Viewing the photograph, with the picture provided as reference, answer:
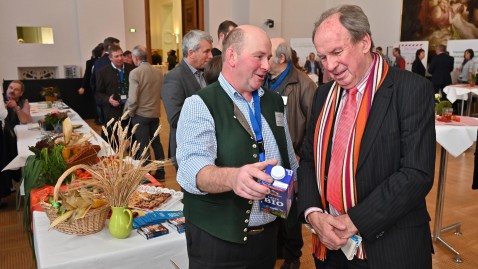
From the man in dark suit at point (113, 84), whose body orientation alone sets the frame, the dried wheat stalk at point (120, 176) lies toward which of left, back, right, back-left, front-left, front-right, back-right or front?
front-right

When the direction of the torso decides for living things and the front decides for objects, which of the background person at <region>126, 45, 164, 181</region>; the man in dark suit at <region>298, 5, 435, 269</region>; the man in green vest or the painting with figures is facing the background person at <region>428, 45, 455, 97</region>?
the painting with figures

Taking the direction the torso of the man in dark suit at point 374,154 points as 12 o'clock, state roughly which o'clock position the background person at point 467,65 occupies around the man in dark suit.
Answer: The background person is roughly at 5 o'clock from the man in dark suit.

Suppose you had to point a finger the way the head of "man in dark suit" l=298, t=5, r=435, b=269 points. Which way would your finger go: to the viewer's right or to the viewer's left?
to the viewer's left

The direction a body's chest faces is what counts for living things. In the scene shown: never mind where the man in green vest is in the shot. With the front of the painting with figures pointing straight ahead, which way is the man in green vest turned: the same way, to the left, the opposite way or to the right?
to the left

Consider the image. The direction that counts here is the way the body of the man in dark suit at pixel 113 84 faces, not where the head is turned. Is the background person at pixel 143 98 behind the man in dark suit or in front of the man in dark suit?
in front

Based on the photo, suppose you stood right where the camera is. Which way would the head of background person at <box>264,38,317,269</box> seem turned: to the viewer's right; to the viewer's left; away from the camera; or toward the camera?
to the viewer's left

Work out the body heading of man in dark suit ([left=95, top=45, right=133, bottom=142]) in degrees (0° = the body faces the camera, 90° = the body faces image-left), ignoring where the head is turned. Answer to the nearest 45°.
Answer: approximately 315°
